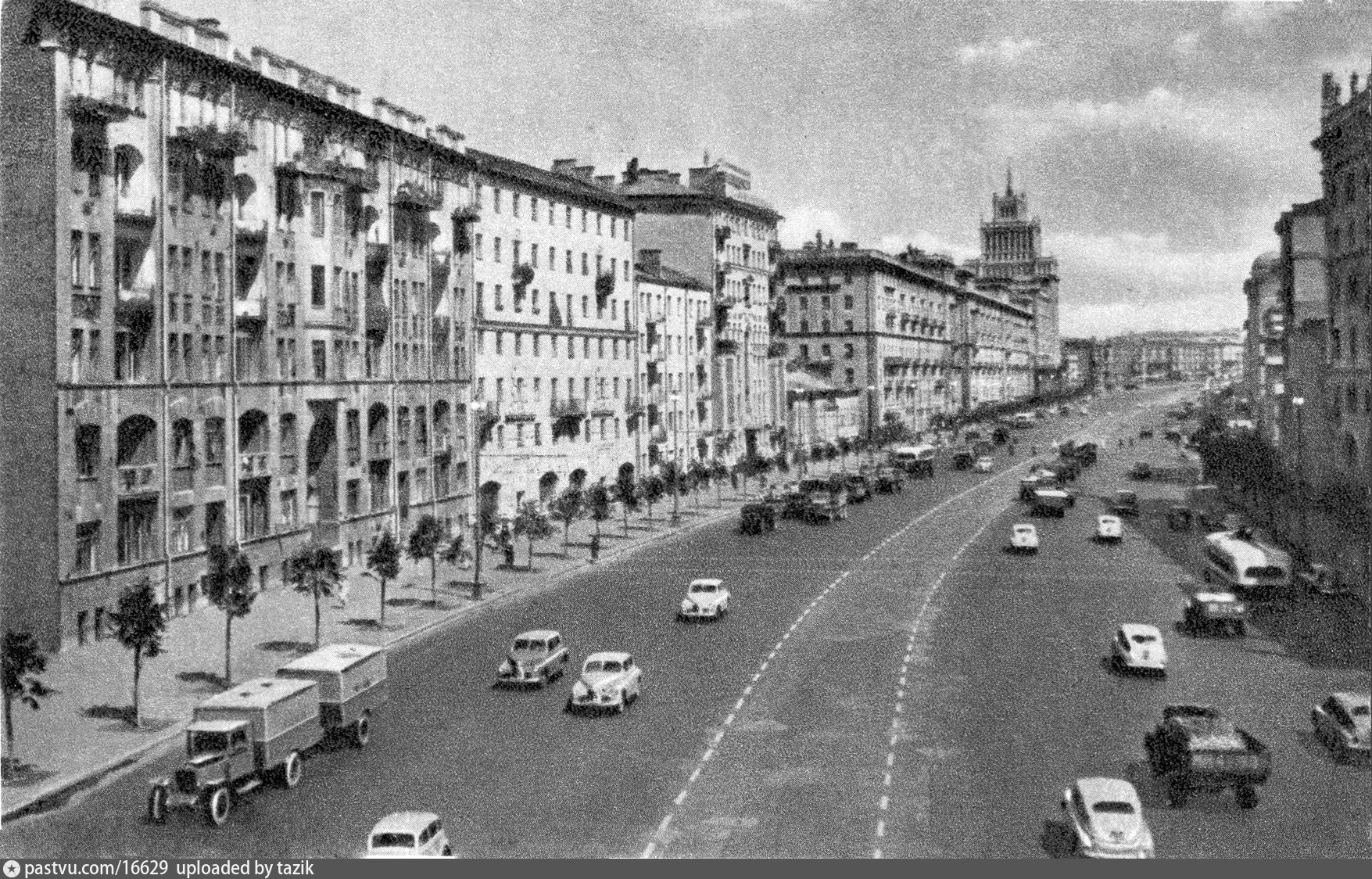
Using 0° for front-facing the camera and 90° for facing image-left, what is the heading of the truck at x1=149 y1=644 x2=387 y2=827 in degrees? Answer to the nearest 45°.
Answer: approximately 45°

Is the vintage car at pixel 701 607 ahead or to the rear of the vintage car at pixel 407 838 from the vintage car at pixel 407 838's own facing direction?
to the rear

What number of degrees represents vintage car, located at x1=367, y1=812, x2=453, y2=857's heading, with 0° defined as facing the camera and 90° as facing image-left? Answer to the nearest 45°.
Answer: approximately 45°

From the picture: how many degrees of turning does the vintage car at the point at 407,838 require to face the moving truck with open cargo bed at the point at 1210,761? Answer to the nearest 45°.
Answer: approximately 135° to its left

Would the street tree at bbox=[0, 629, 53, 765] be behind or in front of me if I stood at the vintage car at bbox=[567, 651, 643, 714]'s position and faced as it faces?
in front

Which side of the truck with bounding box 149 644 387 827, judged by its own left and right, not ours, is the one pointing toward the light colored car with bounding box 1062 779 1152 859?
left

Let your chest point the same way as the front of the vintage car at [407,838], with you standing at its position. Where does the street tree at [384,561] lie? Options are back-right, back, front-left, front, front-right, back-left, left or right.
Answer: back-right

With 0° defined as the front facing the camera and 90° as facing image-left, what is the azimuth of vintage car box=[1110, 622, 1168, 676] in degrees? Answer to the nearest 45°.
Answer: approximately 135°

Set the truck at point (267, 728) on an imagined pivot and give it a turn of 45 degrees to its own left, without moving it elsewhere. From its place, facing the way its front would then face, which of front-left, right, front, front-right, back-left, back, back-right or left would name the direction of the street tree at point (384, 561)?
back

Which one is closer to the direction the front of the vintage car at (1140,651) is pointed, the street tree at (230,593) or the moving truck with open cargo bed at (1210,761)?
the street tree

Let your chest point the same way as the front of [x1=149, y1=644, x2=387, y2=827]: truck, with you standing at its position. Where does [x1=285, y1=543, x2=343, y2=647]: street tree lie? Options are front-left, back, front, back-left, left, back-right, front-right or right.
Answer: back-right
